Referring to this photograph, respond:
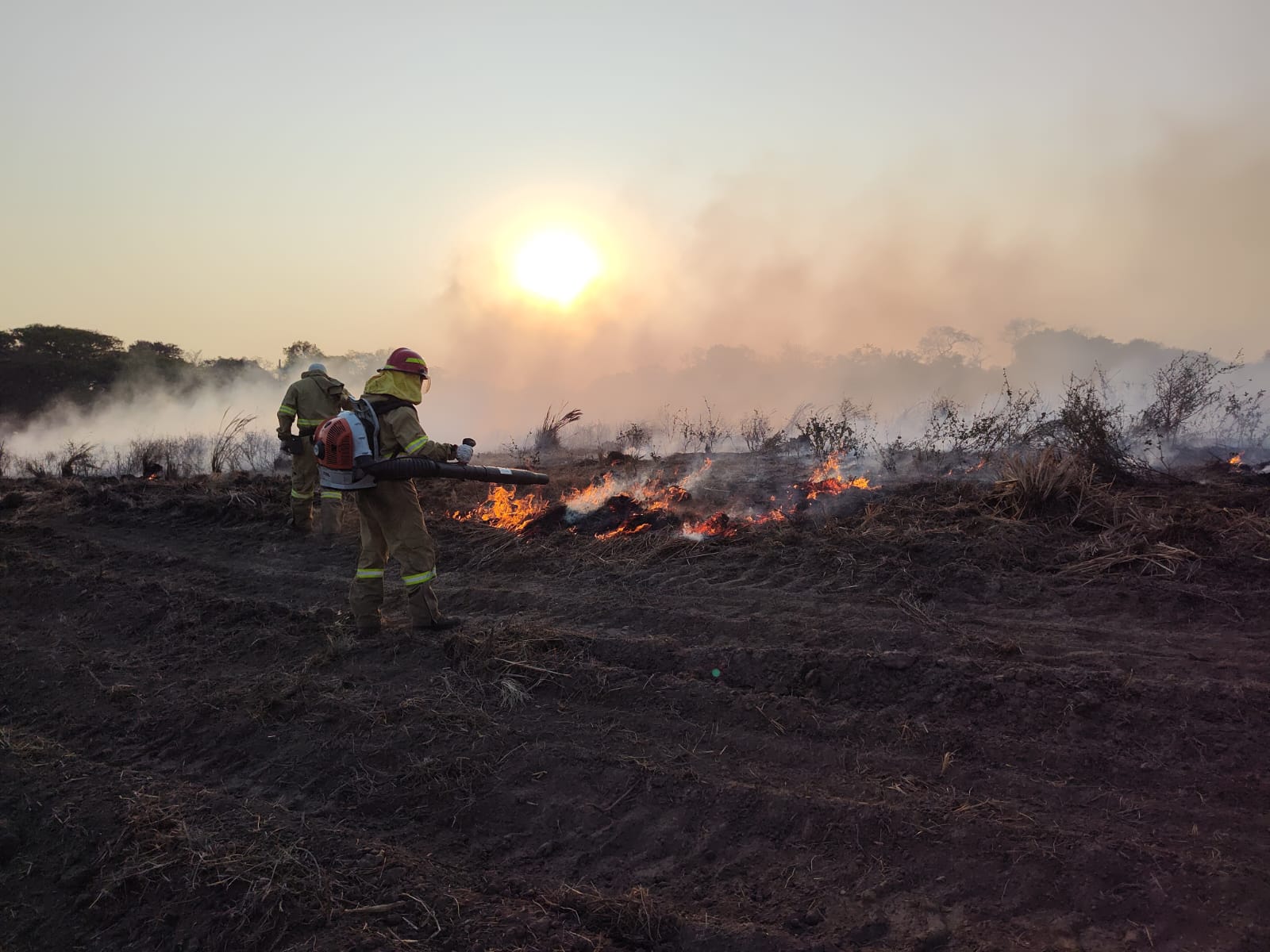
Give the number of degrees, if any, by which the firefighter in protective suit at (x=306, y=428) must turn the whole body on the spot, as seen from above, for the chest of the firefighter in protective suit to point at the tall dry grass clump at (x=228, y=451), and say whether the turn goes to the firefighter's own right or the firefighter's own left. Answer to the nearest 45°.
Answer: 0° — they already face it

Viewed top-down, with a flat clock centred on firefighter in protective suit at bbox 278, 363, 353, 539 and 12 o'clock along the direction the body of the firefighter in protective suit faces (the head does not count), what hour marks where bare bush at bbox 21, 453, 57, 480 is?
The bare bush is roughly at 11 o'clock from the firefighter in protective suit.

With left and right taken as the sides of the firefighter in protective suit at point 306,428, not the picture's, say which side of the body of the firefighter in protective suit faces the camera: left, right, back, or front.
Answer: back

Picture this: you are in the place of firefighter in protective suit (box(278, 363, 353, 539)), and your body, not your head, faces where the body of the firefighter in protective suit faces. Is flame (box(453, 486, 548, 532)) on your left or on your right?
on your right

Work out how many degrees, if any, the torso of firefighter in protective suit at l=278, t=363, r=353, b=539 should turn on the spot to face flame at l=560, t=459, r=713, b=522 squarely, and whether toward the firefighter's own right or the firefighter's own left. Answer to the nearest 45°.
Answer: approximately 135° to the firefighter's own right

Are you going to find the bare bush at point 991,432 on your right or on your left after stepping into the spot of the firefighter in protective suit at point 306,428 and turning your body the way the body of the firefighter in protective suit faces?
on your right

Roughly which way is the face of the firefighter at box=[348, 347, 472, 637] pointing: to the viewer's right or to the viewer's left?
to the viewer's right

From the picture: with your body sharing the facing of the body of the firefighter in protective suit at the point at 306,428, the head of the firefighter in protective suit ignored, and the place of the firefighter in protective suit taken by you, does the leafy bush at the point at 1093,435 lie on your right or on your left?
on your right

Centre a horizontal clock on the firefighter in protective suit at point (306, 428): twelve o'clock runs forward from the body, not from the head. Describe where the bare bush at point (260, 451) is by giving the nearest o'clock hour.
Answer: The bare bush is roughly at 12 o'clock from the firefighter in protective suit.

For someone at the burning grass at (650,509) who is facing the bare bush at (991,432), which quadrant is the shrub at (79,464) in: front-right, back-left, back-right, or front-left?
back-left

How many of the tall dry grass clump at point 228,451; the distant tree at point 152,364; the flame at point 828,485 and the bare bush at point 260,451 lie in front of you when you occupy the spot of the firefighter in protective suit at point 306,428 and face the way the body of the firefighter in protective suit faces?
3

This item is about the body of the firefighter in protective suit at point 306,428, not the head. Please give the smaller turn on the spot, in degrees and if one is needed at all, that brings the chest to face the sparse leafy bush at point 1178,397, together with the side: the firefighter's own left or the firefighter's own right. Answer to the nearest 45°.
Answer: approximately 90° to the firefighter's own right
